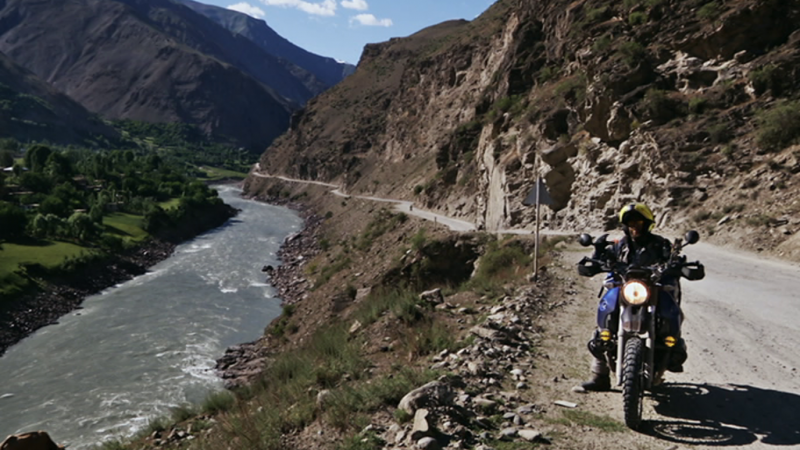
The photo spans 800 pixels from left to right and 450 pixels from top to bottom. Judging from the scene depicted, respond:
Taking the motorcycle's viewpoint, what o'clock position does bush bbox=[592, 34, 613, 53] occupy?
The bush is roughly at 6 o'clock from the motorcycle.

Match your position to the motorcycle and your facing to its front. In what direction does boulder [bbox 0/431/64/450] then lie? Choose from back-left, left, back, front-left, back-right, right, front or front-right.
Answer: right

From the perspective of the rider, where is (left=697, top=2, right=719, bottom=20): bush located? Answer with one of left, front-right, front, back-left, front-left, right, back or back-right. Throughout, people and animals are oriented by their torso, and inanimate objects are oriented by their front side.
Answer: back

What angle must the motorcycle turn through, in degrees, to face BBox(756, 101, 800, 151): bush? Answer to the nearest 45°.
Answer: approximately 180°

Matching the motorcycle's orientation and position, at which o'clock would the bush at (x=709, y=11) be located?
The bush is roughly at 6 o'clock from the motorcycle.

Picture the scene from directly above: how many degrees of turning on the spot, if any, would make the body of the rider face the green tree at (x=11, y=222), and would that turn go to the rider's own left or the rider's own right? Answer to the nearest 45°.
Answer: approximately 135° to the rider's own right

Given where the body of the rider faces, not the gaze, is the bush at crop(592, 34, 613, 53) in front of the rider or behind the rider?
behind

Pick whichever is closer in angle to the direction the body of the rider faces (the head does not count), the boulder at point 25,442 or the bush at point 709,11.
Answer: the boulder

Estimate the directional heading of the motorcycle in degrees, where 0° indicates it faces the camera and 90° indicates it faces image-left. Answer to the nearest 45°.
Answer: approximately 0°

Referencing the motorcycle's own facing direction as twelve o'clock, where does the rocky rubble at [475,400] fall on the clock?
The rocky rubble is roughly at 3 o'clock from the motorcycle.
